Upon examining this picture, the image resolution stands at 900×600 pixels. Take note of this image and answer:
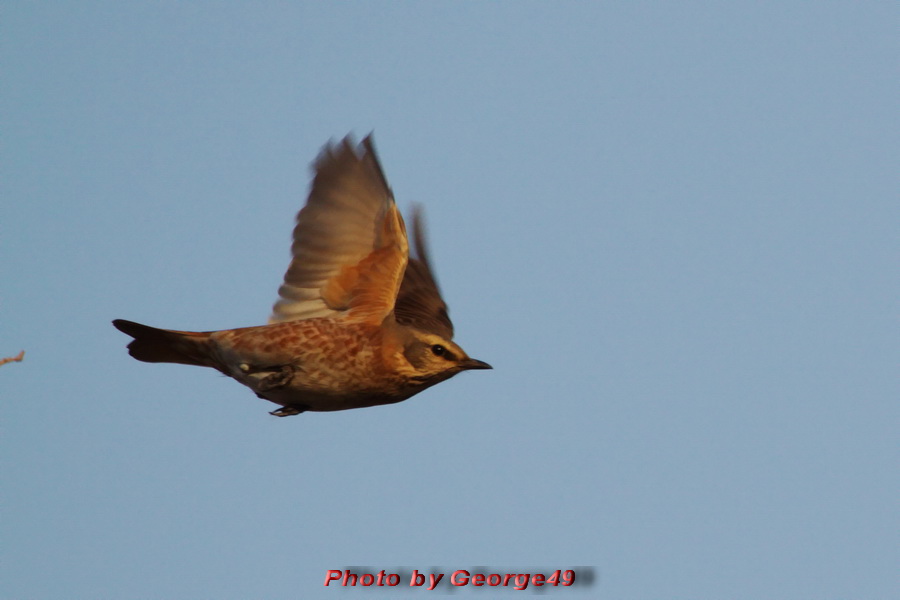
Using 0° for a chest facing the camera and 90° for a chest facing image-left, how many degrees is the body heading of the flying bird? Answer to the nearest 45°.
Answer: approximately 270°
